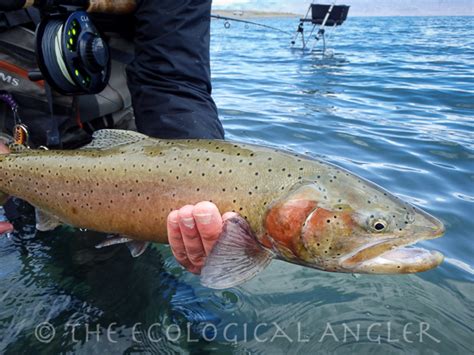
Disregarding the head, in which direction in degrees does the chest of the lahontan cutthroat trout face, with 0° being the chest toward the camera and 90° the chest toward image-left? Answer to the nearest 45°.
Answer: approximately 270°
